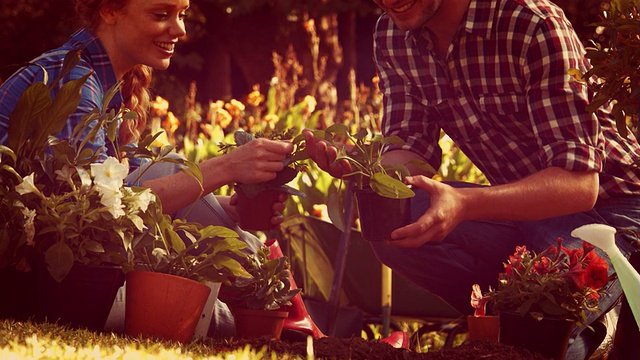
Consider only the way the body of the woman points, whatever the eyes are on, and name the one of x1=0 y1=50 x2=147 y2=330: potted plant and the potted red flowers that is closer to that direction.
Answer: the potted red flowers

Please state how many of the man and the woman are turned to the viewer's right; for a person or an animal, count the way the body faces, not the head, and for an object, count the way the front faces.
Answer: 1

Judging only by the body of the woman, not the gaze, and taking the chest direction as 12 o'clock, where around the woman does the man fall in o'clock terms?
The man is roughly at 12 o'clock from the woman.

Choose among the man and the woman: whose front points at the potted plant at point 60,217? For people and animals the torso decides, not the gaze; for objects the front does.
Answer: the man

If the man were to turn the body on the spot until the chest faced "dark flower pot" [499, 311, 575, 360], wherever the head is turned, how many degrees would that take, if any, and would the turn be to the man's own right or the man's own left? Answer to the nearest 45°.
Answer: approximately 45° to the man's own left

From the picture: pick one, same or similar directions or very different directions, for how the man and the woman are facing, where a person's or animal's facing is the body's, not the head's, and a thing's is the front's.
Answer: very different directions

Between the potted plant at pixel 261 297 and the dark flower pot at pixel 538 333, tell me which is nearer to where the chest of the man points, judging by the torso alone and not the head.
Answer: the potted plant

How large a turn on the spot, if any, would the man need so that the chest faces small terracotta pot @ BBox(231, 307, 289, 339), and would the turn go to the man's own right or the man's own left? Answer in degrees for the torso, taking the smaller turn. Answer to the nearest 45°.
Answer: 0° — they already face it

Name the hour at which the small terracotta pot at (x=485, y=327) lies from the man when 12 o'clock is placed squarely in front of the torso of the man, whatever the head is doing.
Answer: The small terracotta pot is roughly at 11 o'clock from the man.

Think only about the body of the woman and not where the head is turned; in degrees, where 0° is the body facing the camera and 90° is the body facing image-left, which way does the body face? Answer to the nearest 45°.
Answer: approximately 270°

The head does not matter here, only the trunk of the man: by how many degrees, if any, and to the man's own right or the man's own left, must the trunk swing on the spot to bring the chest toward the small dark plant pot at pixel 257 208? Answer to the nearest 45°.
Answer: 0° — they already face it
